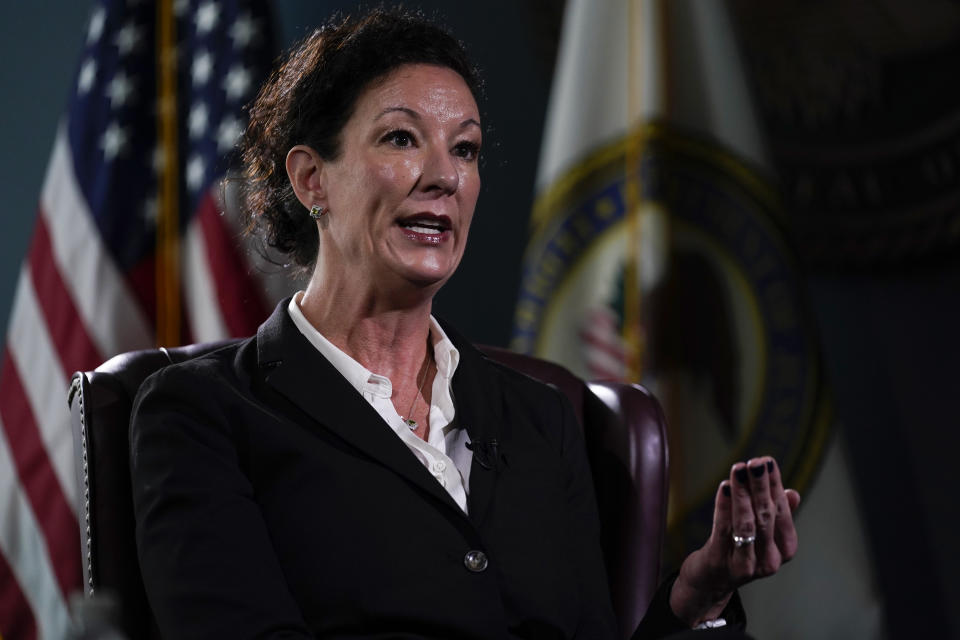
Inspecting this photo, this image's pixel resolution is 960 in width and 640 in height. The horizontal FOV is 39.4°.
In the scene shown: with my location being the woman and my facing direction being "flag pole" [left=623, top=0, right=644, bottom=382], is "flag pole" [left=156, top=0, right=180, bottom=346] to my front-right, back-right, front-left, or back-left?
front-left

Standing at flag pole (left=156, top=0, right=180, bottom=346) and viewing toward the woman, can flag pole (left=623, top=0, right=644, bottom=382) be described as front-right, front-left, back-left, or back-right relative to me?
front-left

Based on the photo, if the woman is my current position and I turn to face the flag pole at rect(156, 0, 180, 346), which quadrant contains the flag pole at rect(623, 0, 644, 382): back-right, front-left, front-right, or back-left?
front-right

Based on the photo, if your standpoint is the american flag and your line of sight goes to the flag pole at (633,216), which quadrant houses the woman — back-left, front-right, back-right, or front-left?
front-right

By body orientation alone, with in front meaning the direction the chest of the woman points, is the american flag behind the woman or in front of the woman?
behind
